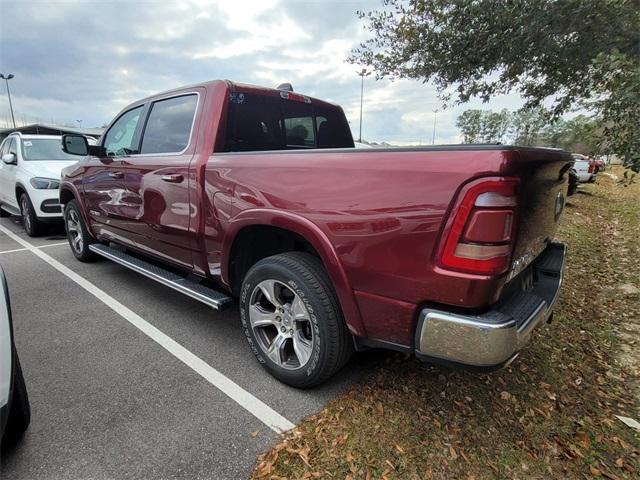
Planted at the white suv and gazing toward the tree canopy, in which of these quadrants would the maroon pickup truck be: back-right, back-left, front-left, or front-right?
front-right

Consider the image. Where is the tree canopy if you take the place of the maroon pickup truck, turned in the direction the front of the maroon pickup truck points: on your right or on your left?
on your right

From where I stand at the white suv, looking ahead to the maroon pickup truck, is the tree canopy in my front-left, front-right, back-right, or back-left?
front-left

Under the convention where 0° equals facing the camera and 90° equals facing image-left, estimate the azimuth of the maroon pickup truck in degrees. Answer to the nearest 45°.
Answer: approximately 135°

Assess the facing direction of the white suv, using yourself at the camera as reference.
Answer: facing the viewer and to the right of the viewer

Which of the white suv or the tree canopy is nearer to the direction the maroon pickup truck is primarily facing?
the white suv

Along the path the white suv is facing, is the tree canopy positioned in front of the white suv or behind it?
in front

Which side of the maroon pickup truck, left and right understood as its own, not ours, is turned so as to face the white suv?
front

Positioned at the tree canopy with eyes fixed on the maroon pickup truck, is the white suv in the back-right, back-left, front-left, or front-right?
front-right
